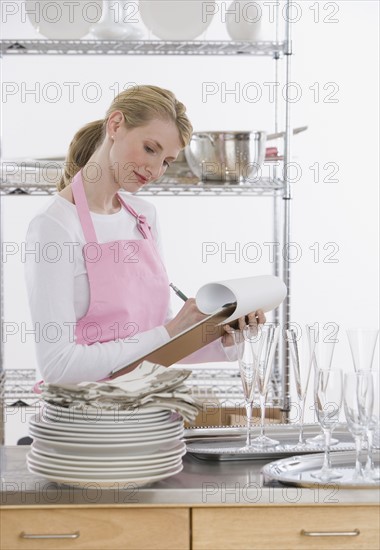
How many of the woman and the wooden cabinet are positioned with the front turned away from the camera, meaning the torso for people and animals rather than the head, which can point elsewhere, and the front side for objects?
0

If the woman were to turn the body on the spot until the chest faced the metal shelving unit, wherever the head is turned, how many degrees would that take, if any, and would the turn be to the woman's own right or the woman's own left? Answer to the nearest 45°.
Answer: approximately 135° to the woman's own left

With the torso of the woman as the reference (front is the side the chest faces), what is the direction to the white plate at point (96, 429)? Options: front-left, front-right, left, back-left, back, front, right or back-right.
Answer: front-right

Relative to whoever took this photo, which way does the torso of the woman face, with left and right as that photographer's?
facing the viewer and to the right of the viewer

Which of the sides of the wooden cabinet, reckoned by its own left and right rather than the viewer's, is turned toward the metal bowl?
back

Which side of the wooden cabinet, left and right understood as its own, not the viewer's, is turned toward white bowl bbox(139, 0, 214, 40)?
back

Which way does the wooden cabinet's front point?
toward the camera

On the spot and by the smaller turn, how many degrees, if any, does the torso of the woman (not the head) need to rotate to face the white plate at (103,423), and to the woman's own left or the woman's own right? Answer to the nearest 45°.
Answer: approximately 45° to the woman's own right

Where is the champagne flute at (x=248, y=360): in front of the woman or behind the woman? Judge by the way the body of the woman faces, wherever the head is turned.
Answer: in front

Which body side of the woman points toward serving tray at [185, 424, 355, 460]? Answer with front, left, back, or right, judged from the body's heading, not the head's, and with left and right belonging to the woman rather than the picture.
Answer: front
